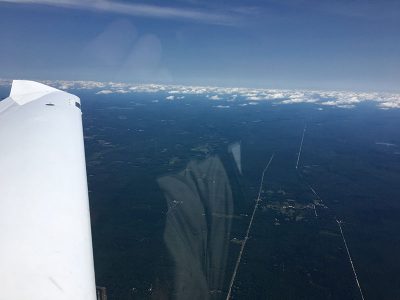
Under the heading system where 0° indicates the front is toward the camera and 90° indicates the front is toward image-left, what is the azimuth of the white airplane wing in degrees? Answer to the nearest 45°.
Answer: approximately 270°
